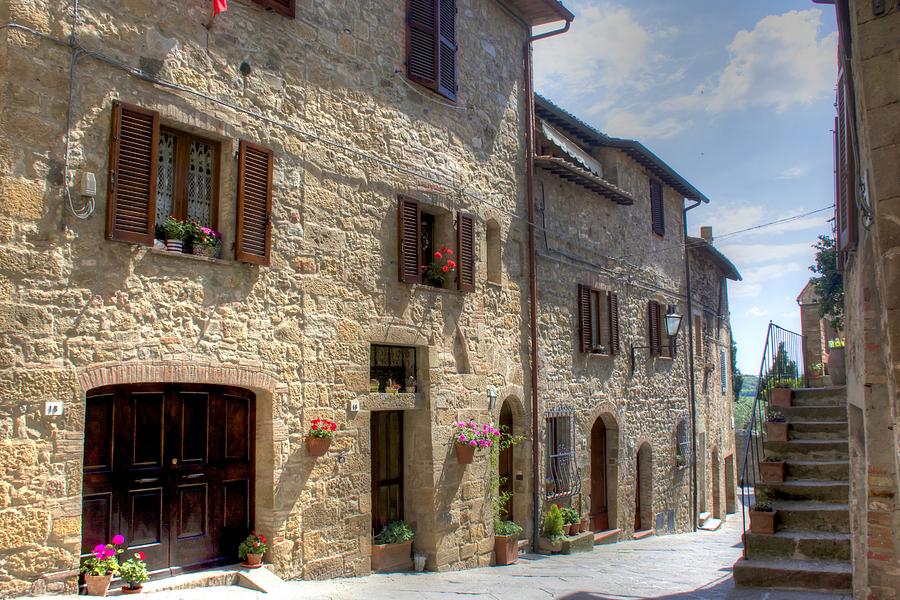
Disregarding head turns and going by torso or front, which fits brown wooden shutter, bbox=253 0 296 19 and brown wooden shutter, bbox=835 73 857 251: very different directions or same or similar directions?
very different directions

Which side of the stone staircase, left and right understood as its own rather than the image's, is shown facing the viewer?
front

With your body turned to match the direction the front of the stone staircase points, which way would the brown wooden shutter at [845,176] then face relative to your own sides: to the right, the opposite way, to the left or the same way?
to the right

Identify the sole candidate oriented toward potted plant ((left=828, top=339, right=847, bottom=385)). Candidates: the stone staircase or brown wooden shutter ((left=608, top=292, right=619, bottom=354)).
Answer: the brown wooden shutter

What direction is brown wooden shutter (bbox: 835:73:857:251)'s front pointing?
to the viewer's left

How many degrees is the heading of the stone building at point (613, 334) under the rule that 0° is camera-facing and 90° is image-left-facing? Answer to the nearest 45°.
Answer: approximately 315°

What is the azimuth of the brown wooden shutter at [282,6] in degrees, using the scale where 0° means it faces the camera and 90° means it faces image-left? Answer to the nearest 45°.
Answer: approximately 315°

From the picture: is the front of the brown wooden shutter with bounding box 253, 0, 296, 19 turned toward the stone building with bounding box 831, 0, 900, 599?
yes

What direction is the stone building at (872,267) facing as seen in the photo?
to the viewer's left

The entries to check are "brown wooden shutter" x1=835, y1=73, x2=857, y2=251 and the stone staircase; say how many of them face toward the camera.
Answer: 1

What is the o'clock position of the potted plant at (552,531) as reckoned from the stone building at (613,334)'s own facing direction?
The potted plant is roughly at 2 o'clock from the stone building.

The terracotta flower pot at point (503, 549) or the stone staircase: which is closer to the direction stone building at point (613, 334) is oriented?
the stone staircase

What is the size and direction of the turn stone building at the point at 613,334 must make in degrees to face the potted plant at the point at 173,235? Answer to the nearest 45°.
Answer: approximately 45° to its right

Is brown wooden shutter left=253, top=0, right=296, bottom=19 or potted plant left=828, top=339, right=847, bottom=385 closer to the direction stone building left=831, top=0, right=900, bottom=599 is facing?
the brown wooden shutter

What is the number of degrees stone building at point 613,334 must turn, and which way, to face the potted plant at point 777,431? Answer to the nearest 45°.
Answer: approximately 45° to its right

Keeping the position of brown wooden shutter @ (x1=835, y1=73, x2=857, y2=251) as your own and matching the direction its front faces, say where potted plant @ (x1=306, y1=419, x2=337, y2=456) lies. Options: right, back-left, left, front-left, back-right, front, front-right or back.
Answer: front

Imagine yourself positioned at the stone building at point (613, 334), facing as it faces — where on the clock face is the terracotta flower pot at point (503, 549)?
The terracotta flower pot is roughly at 2 o'clock from the stone building.
